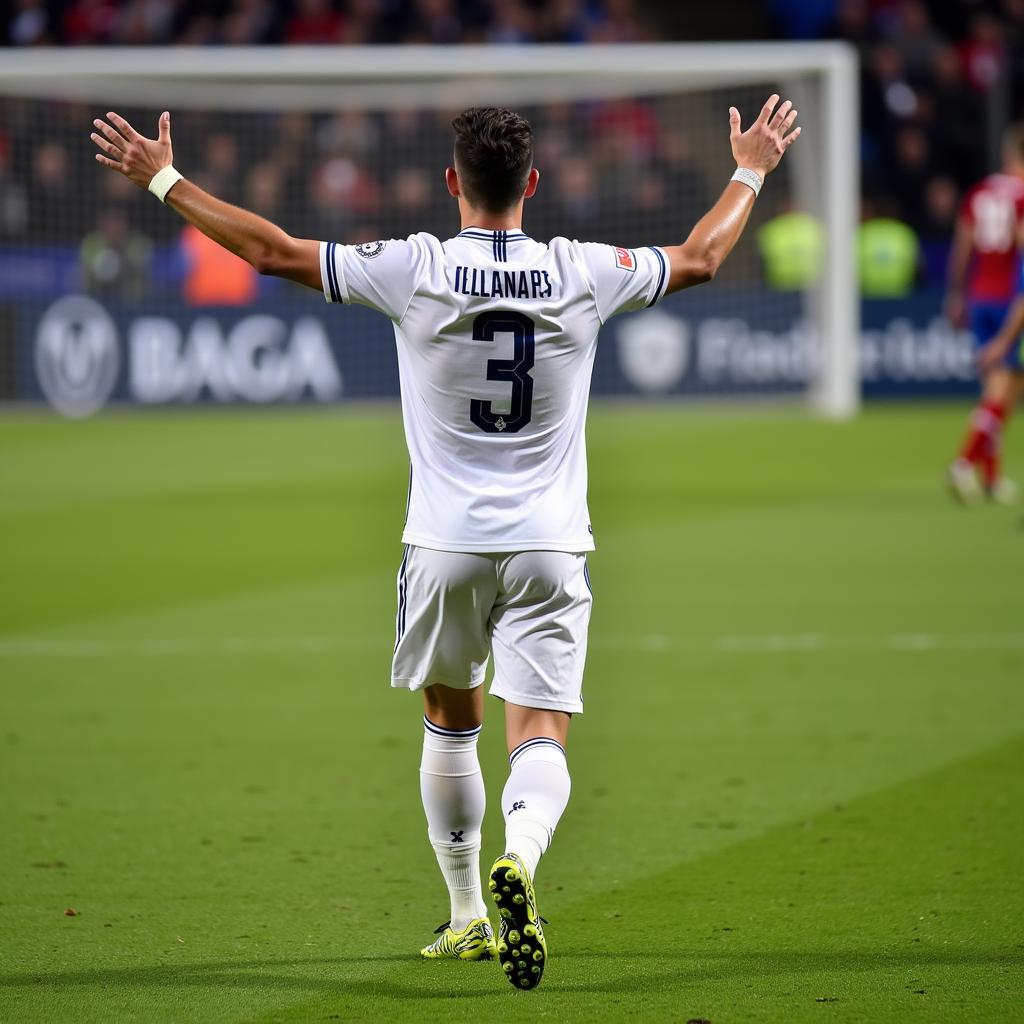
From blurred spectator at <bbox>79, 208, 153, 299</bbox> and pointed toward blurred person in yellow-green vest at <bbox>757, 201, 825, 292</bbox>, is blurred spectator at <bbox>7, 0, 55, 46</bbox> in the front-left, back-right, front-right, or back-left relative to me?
back-left

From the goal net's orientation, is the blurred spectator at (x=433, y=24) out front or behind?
behind

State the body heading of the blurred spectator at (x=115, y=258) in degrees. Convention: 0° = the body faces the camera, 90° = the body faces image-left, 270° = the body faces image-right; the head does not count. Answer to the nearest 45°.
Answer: approximately 0°

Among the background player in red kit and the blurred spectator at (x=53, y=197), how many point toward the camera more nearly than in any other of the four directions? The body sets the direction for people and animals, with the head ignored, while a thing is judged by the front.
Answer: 1

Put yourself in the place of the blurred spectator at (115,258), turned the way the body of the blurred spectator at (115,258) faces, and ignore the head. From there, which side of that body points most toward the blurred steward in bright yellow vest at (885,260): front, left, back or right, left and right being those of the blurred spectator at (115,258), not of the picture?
left

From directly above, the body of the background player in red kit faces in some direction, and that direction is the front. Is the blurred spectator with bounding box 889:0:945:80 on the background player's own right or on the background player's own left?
on the background player's own left

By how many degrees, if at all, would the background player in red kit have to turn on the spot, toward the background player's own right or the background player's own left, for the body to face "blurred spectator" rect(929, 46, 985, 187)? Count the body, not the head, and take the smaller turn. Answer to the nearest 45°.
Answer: approximately 45° to the background player's own left

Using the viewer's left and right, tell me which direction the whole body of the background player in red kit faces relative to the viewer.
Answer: facing away from the viewer and to the right of the viewer

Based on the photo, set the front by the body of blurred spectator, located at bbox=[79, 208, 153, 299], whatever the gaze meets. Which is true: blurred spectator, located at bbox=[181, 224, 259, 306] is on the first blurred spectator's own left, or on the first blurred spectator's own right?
on the first blurred spectator's own left

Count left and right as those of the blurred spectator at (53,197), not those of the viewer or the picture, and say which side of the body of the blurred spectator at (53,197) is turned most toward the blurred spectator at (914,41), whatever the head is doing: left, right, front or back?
left
